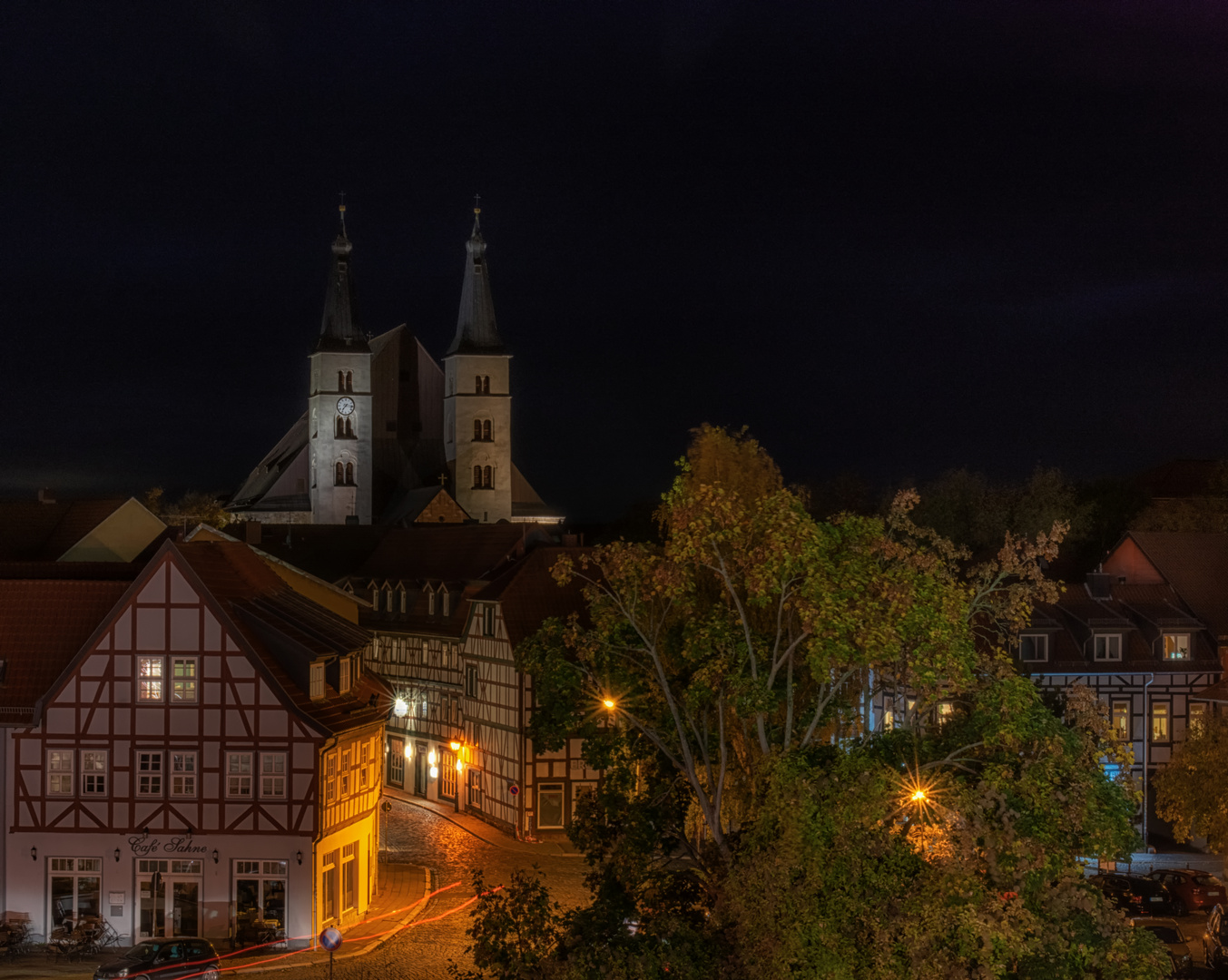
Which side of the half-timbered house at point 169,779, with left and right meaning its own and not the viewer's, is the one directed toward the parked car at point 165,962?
front

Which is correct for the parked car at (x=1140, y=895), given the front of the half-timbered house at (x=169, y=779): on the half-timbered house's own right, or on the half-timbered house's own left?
on the half-timbered house's own left

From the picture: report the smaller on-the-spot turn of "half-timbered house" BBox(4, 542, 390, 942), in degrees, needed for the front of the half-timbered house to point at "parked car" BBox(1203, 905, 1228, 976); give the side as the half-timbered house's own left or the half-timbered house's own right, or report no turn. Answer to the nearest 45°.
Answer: approximately 45° to the half-timbered house's own left

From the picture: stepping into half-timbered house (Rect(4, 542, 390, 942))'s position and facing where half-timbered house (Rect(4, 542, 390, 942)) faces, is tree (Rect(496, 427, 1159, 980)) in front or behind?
in front

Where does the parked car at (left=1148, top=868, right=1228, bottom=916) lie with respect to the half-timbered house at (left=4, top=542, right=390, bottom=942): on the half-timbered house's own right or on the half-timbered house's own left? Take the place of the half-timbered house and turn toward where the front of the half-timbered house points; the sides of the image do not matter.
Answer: on the half-timbered house's own left

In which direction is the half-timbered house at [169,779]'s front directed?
toward the camera

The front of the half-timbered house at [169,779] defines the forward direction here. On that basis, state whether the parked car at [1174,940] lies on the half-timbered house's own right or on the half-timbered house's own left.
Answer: on the half-timbered house's own left

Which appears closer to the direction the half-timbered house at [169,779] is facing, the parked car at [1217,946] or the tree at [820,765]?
the tree

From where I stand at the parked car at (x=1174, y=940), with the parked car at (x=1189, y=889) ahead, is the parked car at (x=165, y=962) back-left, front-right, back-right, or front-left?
back-left
